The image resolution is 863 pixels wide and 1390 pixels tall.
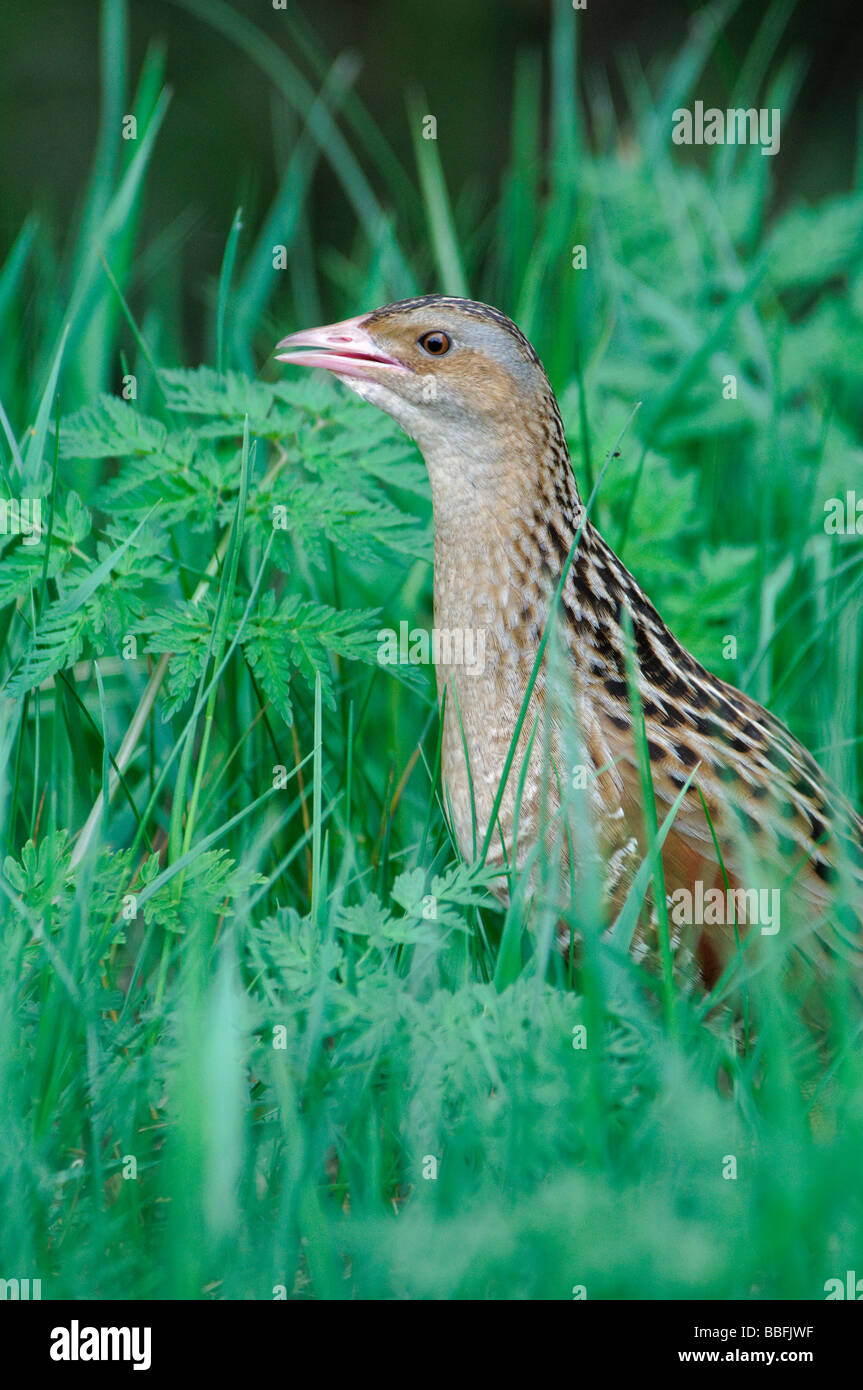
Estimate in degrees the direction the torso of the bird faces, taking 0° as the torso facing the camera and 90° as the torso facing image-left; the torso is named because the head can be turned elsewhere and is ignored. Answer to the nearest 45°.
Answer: approximately 90°
